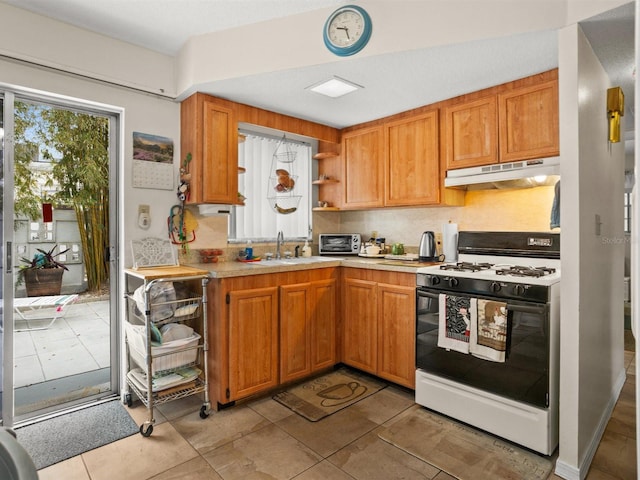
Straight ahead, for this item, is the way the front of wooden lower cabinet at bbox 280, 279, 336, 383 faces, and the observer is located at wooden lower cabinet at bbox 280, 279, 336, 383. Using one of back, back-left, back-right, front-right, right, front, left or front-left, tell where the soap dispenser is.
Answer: back-left

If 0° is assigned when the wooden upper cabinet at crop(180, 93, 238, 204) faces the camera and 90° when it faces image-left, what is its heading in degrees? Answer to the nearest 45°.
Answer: approximately 315°

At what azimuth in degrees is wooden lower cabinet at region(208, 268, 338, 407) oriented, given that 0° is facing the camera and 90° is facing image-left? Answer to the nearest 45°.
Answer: approximately 315°

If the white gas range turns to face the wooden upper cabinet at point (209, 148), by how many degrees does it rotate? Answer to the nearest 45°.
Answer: approximately 45° to its right
